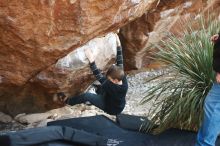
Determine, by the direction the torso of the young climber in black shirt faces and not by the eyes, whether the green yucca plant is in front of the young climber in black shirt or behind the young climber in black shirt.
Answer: behind
